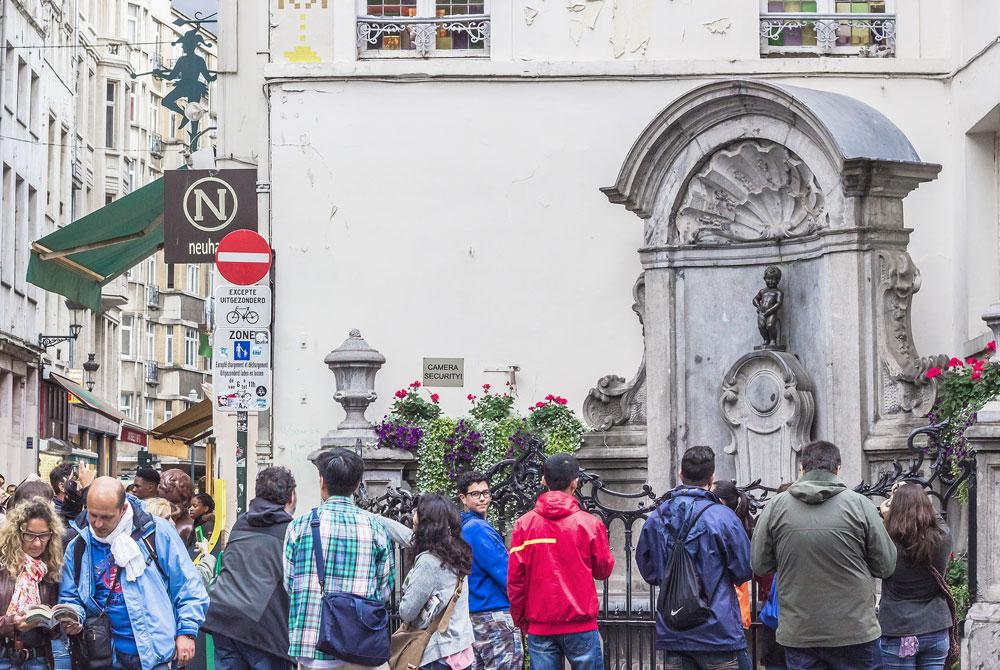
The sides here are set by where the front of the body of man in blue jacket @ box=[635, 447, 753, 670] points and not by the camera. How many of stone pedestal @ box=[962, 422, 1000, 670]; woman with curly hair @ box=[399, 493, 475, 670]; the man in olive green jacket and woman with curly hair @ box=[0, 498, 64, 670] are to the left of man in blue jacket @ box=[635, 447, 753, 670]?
2

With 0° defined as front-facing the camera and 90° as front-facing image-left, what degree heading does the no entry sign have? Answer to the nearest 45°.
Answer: approximately 0°

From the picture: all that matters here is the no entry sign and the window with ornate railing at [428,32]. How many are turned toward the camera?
2

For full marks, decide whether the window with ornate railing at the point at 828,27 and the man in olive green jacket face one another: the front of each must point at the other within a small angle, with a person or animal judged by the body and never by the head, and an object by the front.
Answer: yes

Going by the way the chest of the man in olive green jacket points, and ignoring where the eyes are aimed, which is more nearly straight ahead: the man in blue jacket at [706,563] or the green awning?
the green awning

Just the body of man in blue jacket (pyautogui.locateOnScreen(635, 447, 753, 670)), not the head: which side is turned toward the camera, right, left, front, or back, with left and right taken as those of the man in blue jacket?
back

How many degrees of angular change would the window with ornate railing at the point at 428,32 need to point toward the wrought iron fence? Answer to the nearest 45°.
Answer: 0° — it already faces it

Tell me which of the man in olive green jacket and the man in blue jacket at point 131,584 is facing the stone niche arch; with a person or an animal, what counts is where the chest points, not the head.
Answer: the man in olive green jacket

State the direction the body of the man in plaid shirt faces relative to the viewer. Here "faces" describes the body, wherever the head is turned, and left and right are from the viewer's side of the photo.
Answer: facing away from the viewer
